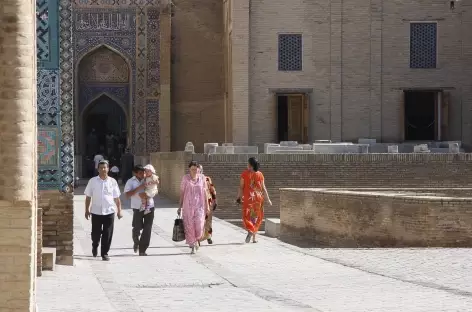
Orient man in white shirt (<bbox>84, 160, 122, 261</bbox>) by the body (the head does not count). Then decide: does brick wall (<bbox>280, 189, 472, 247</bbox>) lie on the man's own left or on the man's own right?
on the man's own left

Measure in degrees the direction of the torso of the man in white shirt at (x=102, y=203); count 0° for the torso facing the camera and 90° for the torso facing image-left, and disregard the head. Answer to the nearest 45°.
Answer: approximately 0°

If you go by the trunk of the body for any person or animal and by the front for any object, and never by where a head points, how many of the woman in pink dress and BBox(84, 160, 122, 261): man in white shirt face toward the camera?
2

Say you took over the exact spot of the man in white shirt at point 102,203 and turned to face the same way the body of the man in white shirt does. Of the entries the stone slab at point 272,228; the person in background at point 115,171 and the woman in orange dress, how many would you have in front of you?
0

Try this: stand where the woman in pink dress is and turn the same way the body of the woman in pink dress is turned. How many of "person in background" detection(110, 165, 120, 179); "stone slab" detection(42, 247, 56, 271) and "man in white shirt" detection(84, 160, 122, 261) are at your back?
1

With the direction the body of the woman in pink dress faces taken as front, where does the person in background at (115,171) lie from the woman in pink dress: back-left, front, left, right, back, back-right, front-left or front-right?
back

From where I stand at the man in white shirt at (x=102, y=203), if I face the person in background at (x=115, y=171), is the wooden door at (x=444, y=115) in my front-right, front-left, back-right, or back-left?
front-right

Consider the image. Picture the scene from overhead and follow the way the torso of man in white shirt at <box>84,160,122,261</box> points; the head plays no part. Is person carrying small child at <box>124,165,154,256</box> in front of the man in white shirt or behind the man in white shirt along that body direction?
behind

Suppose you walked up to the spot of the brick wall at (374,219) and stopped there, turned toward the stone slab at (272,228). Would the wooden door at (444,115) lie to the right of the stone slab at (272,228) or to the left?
right

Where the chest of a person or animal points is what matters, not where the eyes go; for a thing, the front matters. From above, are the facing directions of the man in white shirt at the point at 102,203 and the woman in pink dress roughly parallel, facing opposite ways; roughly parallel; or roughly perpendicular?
roughly parallel

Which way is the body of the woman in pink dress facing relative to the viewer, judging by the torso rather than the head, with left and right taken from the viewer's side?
facing the viewer
